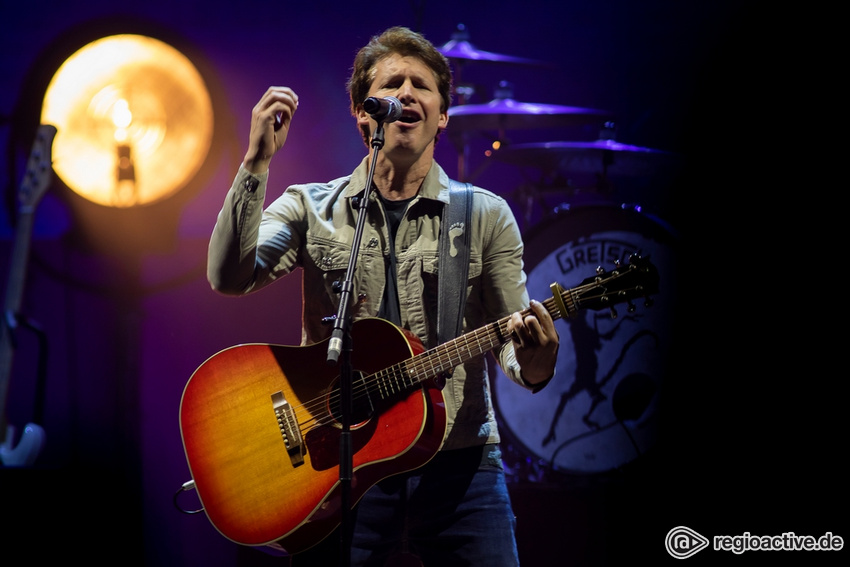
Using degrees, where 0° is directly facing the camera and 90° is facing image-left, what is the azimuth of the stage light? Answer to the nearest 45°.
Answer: approximately 0°

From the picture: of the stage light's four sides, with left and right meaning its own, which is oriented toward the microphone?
front

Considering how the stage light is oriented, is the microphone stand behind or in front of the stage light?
in front

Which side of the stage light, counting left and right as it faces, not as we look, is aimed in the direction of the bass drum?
left

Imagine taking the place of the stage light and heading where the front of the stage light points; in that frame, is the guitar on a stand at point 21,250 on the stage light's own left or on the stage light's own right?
on the stage light's own right
